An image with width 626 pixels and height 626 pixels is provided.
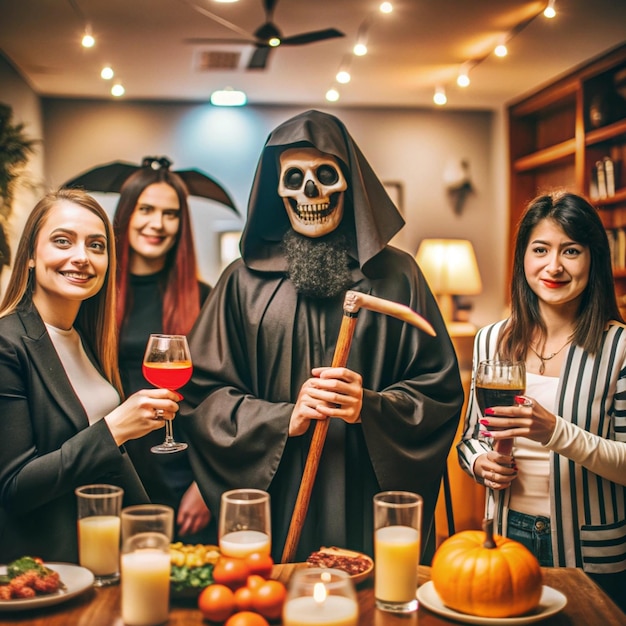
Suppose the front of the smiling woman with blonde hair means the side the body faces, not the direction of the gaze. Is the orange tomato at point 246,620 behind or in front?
in front

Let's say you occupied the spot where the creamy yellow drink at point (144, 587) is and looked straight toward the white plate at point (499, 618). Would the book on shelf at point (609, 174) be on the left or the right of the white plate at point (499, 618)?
left

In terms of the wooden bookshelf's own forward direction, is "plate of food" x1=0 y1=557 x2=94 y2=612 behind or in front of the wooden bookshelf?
in front

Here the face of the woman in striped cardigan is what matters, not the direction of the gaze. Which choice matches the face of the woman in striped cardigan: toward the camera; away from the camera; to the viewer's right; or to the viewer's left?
toward the camera

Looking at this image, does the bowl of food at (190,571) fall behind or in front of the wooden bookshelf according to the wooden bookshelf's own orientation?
in front

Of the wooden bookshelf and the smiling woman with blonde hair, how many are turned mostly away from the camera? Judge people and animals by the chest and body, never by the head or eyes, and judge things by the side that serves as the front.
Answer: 0

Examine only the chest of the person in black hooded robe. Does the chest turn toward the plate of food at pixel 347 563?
yes

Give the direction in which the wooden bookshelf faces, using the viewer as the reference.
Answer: facing the viewer and to the left of the viewer

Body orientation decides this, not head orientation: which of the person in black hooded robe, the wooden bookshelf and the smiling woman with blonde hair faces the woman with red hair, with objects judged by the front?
the wooden bookshelf

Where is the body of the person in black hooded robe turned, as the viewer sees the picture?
toward the camera

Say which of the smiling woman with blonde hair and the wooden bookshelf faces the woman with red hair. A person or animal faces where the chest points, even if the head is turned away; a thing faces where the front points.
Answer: the wooden bookshelf

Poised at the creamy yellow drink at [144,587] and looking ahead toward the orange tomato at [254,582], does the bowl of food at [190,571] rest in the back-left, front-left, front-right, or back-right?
front-left

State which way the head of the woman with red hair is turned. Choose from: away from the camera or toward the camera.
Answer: toward the camera

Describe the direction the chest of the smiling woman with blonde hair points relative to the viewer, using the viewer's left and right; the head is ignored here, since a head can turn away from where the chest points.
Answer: facing the viewer and to the right of the viewer

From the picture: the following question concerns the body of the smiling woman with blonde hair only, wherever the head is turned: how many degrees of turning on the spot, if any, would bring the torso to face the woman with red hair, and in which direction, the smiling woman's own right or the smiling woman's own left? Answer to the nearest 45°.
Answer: approximately 135° to the smiling woman's own left

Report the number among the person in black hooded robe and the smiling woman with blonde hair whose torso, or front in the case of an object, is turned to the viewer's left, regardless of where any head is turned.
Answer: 0

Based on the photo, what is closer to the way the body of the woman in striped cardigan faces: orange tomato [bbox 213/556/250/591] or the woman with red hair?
the orange tomato

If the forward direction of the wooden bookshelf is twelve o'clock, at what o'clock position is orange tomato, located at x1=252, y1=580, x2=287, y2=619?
The orange tomato is roughly at 11 o'clock from the wooden bookshelf.

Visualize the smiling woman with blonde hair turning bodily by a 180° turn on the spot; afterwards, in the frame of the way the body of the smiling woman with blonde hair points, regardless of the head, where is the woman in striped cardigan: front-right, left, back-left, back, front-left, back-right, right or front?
back-right
